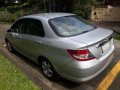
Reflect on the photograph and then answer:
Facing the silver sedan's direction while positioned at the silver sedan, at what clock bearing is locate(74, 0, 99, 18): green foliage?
The green foliage is roughly at 2 o'clock from the silver sedan.

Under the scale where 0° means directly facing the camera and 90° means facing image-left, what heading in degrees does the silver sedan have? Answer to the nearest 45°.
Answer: approximately 135°
